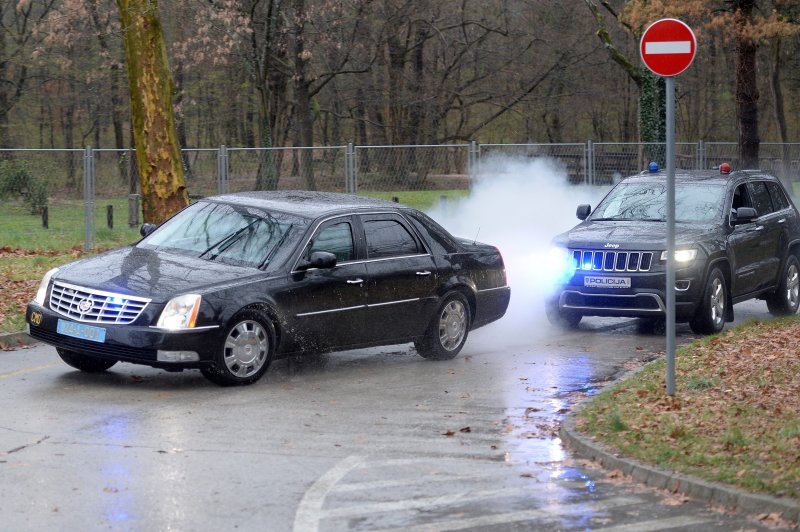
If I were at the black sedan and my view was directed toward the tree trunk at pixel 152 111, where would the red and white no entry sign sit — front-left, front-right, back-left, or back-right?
back-right

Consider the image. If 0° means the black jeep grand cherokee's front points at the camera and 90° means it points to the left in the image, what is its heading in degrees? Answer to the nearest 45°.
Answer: approximately 45°

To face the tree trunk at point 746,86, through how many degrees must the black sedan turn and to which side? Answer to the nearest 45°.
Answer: approximately 180°

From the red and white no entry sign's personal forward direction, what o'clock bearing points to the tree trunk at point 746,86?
The tree trunk is roughly at 6 o'clock from the red and white no entry sign.

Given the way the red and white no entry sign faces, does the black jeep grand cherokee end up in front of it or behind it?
behind

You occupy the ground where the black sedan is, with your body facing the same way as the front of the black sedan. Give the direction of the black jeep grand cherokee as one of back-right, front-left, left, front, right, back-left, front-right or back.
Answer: back

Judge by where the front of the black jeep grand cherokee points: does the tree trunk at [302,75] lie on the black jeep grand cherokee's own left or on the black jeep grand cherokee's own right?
on the black jeep grand cherokee's own right
